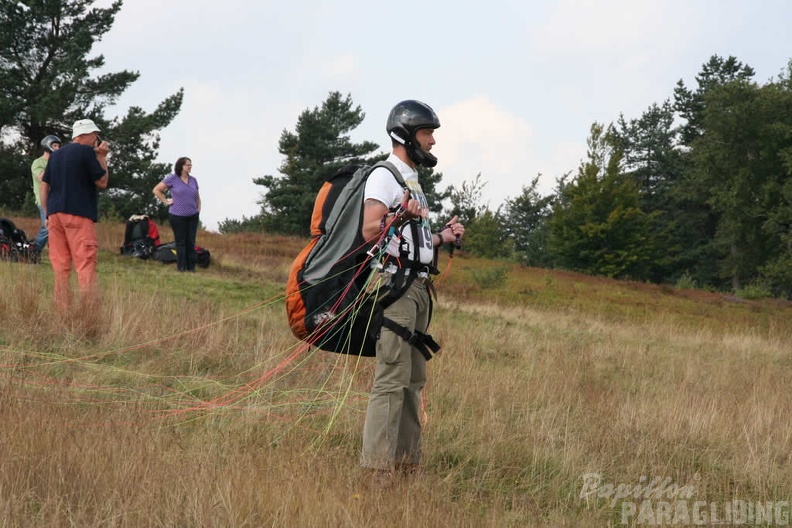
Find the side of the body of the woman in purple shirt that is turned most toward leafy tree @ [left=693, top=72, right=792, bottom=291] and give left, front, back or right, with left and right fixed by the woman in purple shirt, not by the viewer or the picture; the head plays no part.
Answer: left

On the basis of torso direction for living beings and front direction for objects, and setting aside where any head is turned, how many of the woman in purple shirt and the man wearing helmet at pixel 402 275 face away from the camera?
0

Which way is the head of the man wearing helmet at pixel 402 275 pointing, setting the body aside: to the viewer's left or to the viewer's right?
to the viewer's right

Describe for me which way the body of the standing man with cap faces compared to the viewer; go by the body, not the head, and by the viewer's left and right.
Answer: facing away from the viewer and to the right of the viewer

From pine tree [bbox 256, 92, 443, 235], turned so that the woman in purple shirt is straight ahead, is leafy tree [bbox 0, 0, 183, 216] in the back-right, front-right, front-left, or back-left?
front-right

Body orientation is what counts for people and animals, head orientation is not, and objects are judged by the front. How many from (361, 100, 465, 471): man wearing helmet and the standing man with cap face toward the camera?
0

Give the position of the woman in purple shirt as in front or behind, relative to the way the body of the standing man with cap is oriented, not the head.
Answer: in front

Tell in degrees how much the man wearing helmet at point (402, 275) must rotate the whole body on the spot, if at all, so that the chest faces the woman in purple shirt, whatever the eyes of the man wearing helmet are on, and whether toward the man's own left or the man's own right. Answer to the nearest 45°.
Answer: approximately 135° to the man's own left

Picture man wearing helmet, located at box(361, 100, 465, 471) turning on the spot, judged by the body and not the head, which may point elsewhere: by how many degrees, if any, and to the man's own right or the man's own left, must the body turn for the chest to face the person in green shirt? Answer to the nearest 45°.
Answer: approximately 135° to the man's own left

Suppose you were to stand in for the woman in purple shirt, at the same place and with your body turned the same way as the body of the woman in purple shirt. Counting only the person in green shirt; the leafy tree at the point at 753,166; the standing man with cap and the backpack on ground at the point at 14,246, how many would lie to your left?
1

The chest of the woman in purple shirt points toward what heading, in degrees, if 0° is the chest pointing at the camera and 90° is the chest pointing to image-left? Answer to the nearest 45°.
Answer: approximately 315°

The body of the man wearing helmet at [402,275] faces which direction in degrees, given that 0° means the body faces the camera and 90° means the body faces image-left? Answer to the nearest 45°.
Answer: approximately 270°
